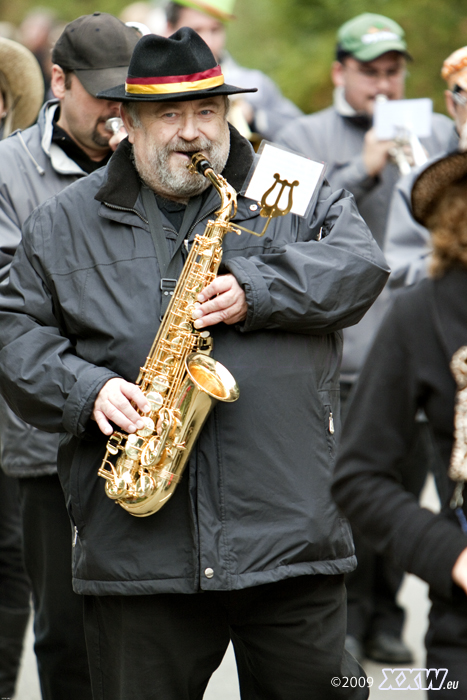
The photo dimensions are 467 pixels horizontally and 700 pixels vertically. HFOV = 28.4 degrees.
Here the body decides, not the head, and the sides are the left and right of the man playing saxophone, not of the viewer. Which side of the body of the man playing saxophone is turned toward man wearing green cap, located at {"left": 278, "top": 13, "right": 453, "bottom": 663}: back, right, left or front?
back

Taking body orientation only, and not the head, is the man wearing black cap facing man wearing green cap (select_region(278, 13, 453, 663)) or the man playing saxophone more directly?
the man playing saxophone

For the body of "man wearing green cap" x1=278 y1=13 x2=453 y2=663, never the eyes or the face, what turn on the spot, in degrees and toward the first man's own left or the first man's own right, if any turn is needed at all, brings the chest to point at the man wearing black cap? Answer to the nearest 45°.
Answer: approximately 90° to the first man's own right

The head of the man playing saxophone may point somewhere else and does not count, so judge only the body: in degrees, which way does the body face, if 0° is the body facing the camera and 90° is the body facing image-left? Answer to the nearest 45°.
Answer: approximately 0°

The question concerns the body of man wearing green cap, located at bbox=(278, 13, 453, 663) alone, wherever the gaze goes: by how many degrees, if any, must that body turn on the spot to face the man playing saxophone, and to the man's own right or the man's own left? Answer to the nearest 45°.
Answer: approximately 45° to the man's own right

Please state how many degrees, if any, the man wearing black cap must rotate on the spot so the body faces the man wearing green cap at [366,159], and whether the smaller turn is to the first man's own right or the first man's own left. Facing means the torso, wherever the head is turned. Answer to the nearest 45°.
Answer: approximately 90° to the first man's own left

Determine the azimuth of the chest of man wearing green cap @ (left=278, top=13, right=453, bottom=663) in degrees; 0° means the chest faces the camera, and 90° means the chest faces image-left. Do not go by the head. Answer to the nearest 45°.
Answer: approximately 315°
